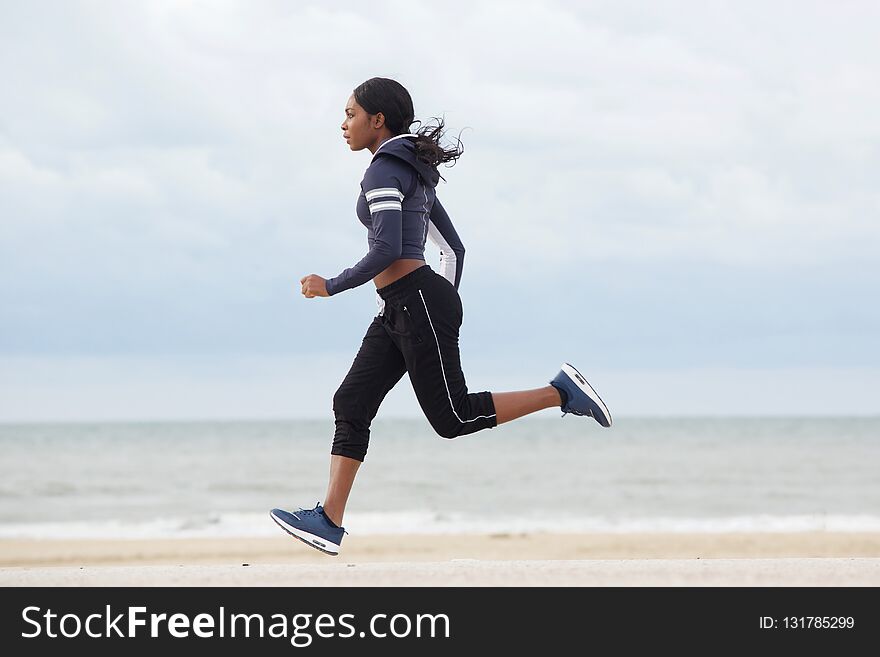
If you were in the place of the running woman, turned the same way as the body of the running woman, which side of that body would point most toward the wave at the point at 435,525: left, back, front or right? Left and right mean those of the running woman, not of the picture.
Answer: right

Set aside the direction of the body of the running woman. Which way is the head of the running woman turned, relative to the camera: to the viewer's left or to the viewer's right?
to the viewer's left

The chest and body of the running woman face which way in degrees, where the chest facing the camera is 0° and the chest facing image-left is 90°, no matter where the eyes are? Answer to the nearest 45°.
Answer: approximately 90°
